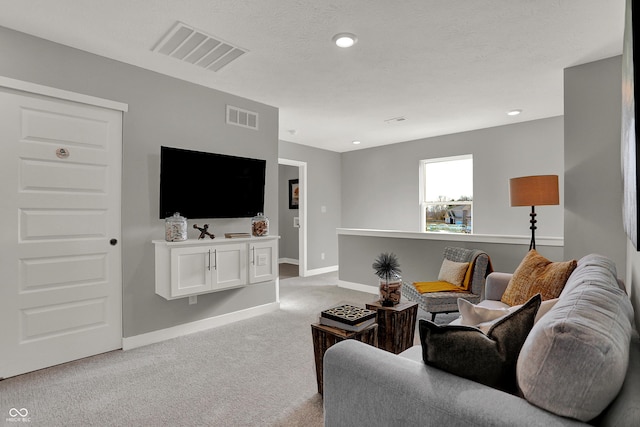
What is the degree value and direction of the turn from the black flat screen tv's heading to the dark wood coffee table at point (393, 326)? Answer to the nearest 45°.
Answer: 0° — it already faces it

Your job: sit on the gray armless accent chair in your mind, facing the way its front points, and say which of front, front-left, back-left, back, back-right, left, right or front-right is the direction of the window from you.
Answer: back-right

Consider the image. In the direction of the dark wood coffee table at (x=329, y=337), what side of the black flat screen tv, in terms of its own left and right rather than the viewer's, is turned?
front

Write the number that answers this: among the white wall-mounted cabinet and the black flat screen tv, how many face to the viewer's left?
0

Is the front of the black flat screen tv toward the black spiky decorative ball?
yes

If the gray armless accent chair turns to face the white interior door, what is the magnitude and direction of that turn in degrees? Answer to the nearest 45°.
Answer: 0° — it already faces it

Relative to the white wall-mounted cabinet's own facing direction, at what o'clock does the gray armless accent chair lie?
The gray armless accent chair is roughly at 11 o'clock from the white wall-mounted cabinet.

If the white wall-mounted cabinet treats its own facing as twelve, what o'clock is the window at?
The window is roughly at 10 o'clock from the white wall-mounted cabinet.

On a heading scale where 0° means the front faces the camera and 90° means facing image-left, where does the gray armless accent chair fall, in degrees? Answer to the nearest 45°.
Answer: approximately 45°

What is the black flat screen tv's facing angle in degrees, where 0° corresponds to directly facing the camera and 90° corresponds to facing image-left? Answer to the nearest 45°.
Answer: approximately 315°

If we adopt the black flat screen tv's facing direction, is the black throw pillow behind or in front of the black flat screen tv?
in front

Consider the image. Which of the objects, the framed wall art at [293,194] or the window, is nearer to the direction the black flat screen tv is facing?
the window

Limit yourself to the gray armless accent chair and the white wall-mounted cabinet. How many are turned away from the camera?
0

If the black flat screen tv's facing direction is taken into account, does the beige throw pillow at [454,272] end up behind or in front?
in front

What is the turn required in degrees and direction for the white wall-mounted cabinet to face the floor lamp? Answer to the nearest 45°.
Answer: approximately 45° to its left

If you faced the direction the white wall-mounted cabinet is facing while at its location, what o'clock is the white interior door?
The white interior door is roughly at 4 o'clock from the white wall-mounted cabinet.

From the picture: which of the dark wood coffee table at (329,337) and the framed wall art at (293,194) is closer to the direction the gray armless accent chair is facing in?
the dark wood coffee table
